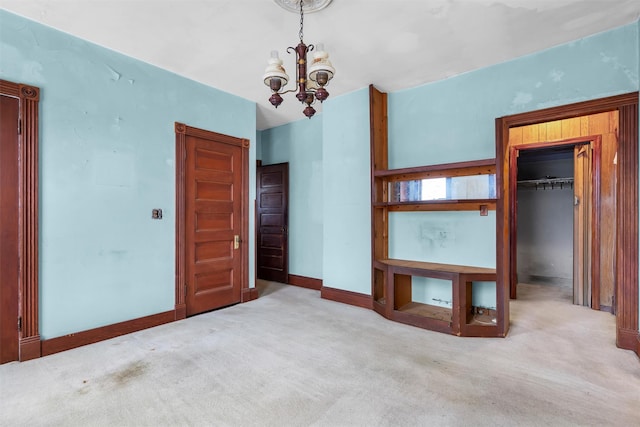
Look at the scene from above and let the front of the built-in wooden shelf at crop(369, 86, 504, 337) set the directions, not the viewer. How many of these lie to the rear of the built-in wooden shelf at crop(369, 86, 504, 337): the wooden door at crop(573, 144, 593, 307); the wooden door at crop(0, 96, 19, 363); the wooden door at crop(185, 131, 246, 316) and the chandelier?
1

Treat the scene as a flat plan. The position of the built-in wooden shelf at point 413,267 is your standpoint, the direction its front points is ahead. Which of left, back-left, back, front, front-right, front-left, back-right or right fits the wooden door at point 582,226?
back

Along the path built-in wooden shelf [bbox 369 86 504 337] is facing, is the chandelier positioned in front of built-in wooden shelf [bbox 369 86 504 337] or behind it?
in front

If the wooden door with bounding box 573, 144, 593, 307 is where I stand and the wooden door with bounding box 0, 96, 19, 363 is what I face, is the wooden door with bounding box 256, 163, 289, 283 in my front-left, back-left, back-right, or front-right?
front-right

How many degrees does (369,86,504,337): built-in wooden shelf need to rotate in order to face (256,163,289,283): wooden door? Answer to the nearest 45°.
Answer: approximately 90° to its right

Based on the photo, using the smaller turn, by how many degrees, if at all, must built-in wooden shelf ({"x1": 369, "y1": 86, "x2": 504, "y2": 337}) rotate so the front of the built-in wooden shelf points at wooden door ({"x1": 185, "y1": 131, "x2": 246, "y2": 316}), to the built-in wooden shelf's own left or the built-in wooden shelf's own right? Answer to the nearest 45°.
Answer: approximately 45° to the built-in wooden shelf's own right

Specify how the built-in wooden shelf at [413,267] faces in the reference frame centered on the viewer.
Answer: facing the viewer and to the left of the viewer

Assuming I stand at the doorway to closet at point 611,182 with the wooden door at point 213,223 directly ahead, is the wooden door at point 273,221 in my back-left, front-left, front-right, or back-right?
front-right

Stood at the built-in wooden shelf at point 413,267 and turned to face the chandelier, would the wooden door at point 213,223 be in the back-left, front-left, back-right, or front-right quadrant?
front-right

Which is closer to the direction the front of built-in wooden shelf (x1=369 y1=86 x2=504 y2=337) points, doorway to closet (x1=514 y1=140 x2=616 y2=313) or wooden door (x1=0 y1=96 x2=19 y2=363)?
the wooden door

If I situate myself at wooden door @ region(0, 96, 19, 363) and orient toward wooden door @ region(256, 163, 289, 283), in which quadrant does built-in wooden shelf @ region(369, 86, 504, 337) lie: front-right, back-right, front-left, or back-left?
front-right

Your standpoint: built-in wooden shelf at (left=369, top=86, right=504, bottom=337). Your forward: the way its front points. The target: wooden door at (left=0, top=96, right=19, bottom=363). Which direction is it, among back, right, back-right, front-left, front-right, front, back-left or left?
front

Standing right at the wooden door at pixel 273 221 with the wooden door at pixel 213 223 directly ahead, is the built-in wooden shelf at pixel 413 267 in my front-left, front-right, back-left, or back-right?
front-left

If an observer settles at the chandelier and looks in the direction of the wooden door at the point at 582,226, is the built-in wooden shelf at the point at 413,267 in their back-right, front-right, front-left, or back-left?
front-left
